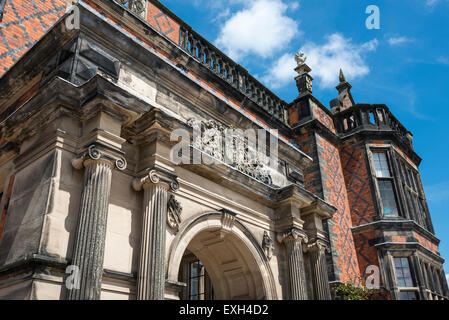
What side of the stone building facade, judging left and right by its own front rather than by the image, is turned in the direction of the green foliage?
left
